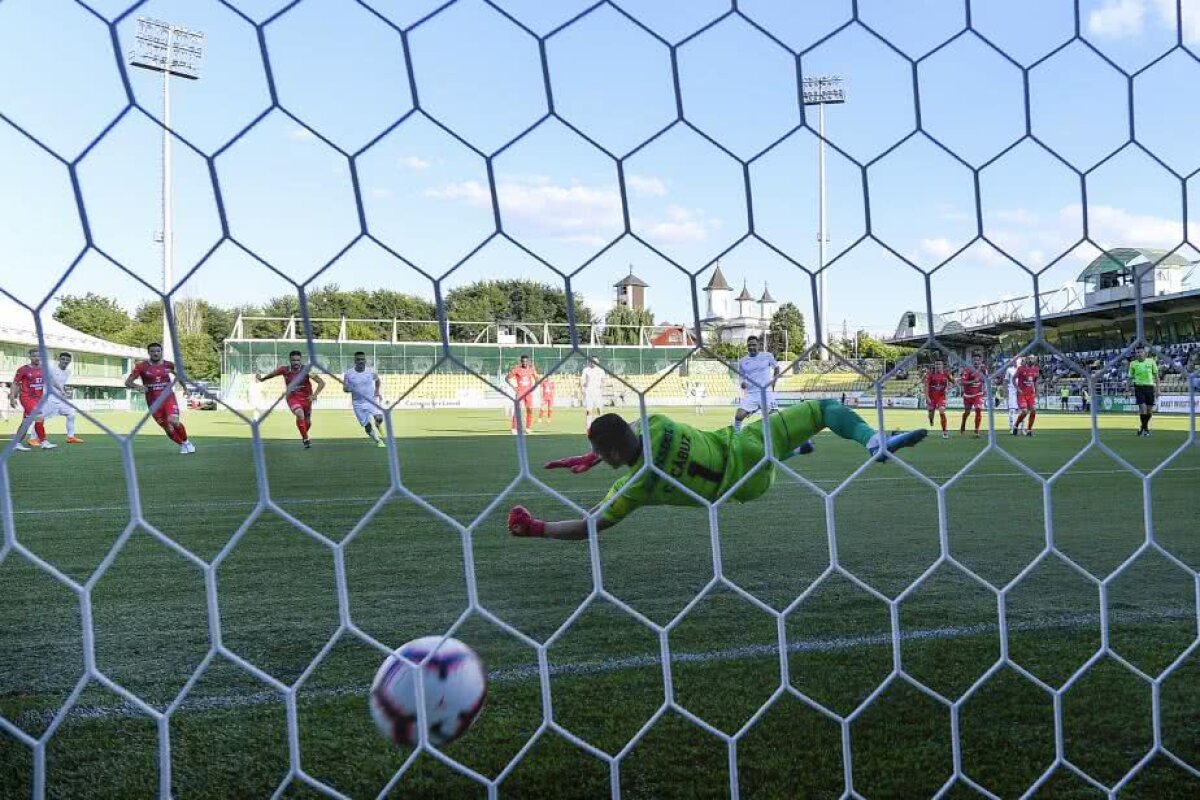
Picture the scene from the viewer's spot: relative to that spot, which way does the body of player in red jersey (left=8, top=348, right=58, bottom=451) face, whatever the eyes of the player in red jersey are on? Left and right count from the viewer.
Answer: facing the viewer and to the right of the viewer

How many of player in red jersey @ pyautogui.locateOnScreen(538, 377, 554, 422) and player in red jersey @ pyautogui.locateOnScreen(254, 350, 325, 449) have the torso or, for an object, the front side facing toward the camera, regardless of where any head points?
2

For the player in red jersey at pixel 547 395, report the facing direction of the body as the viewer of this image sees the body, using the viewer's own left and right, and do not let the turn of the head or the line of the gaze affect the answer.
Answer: facing the viewer

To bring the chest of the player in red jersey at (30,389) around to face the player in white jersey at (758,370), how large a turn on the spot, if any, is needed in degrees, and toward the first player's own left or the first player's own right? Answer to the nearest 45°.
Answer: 0° — they already face them

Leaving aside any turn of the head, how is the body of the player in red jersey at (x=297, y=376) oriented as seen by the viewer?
toward the camera

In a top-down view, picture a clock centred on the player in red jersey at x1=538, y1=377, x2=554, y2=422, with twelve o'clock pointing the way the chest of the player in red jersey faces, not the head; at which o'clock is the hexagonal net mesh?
The hexagonal net mesh is roughly at 12 o'clock from the player in red jersey.
